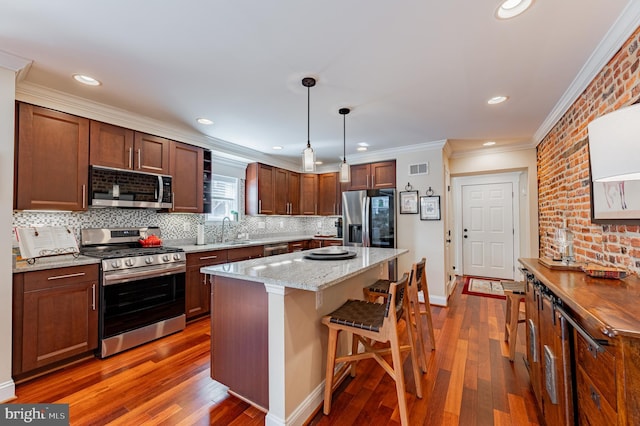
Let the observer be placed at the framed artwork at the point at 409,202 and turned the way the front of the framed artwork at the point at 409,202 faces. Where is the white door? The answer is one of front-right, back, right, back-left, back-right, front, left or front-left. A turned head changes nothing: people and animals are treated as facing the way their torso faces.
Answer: back-left

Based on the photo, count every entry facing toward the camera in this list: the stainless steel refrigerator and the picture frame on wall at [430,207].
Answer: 2

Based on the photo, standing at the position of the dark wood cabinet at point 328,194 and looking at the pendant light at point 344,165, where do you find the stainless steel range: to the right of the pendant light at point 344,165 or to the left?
right

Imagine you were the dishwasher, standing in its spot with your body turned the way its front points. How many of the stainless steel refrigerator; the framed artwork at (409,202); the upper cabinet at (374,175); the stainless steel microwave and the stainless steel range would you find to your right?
2

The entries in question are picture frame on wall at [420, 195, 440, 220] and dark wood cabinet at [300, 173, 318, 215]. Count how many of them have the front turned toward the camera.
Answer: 2

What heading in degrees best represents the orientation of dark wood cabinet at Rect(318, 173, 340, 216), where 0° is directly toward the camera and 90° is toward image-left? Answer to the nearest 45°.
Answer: approximately 0°

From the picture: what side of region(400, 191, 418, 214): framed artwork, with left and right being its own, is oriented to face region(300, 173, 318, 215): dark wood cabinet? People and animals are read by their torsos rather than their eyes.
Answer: right

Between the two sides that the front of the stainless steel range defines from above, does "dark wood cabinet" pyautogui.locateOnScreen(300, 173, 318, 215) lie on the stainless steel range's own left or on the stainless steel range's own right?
on the stainless steel range's own left

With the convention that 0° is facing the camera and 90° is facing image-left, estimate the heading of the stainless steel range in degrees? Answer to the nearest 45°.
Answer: approximately 315°

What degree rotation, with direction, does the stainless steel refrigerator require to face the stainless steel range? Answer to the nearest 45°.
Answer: approximately 45° to its right

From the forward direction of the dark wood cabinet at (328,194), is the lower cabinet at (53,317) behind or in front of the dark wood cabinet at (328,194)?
in front
